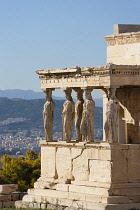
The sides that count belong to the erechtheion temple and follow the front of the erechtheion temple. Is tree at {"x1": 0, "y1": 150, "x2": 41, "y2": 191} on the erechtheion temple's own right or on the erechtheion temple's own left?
on the erechtheion temple's own right

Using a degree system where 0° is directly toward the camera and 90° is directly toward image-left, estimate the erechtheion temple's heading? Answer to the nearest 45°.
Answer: approximately 45°
